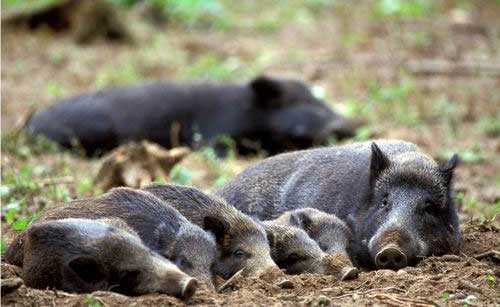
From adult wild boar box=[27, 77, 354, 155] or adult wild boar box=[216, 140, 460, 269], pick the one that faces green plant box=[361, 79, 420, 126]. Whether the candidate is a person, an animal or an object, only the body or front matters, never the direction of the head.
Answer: adult wild boar box=[27, 77, 354, 155]

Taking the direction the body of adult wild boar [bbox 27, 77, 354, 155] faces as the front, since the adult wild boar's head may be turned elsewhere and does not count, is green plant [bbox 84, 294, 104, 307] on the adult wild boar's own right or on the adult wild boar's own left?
on the adult wild boar's own right

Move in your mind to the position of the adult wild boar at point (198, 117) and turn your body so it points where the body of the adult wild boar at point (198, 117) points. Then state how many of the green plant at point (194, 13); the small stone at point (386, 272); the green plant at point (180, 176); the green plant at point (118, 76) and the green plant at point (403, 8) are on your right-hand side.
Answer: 2

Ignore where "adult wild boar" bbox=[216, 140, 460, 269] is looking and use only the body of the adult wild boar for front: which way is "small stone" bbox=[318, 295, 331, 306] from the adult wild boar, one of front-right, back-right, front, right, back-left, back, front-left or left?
front-right

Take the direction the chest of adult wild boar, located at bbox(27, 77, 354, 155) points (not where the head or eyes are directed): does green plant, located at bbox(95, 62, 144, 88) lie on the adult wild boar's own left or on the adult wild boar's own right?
on the adult wild boar's own left

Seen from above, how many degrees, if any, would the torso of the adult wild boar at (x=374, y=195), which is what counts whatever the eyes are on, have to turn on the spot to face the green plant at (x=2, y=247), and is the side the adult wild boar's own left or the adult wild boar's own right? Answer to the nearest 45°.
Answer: approximately 135° to the adult wild boar's own right

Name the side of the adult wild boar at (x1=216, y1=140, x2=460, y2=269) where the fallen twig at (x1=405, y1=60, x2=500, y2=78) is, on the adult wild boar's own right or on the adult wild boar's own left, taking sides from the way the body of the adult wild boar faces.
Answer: on the adult wild boar's own left

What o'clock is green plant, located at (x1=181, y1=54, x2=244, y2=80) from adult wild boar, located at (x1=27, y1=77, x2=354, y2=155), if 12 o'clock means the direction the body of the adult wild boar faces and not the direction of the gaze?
The green plant is roughly at 9 o'clock from the adult wild boar.

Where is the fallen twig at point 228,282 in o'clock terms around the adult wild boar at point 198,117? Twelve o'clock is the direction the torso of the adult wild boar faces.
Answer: The fallen twig is roughly at 3 o'clock from the adult wild boar.

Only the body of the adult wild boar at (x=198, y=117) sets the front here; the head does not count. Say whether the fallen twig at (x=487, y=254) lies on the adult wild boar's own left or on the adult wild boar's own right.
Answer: on the adult wild boar's own right

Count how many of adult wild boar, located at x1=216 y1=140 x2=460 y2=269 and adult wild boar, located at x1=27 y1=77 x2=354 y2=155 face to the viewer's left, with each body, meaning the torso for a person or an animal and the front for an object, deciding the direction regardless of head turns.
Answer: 0

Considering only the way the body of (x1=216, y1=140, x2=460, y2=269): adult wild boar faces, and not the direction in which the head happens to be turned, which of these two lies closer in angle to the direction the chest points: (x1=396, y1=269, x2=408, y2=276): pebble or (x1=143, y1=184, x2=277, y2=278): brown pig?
the pebble

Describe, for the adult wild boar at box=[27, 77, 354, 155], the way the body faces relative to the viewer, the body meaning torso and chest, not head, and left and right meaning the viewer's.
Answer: facing to the right of the viewer

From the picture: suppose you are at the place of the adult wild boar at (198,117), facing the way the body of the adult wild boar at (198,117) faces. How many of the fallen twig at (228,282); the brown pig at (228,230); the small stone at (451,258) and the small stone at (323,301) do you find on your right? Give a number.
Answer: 4
